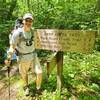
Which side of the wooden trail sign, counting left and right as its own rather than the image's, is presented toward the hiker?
right

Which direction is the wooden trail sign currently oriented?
toward the camera
